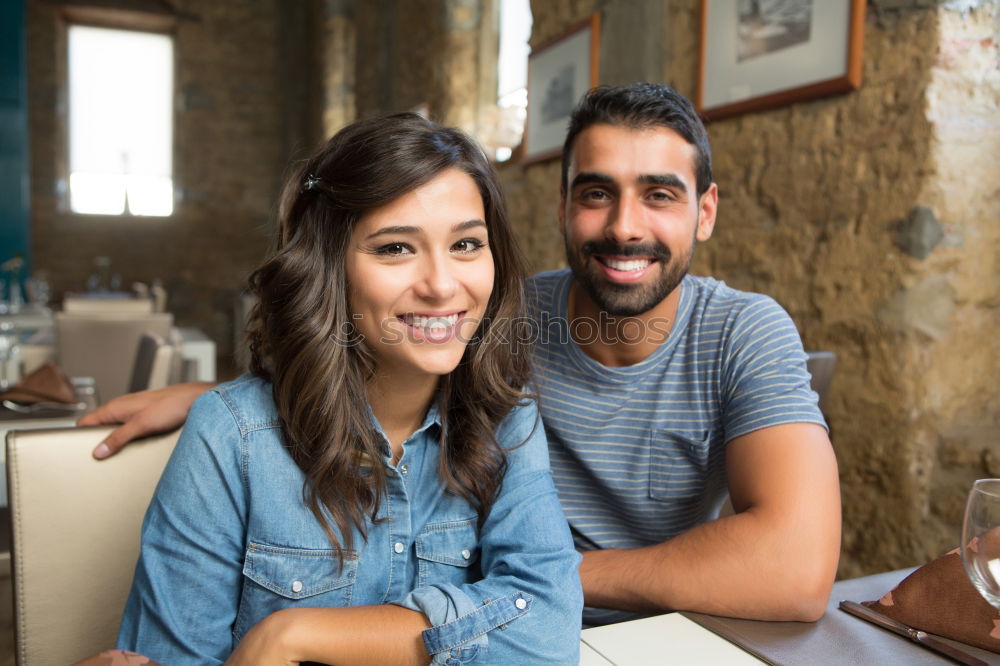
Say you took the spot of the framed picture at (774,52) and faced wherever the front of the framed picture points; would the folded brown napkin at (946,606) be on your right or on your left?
on your left

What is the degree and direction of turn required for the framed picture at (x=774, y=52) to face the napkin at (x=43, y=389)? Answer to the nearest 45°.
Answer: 0° — it already faces it

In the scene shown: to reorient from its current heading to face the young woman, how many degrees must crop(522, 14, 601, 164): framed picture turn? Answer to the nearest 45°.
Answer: approximately 45° to its left

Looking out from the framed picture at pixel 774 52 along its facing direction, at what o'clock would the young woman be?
The young woman is roughly at 11 o'clock from the framed picture.

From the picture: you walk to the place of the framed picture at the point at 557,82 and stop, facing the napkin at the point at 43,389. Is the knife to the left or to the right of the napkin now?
left

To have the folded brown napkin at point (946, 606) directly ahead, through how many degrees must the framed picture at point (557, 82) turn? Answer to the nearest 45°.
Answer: approximately 45° to its left

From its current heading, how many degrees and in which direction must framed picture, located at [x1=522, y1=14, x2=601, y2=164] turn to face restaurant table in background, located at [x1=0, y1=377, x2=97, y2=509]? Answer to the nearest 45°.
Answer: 0° — it already faces it

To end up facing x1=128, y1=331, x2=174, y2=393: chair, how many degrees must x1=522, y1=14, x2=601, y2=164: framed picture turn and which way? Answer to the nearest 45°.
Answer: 0° — it already faces it

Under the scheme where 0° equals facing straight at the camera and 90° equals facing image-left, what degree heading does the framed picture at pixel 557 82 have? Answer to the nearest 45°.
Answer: approximately 45°

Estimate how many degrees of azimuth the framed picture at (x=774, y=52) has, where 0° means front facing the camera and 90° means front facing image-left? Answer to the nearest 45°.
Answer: approximately 45°
